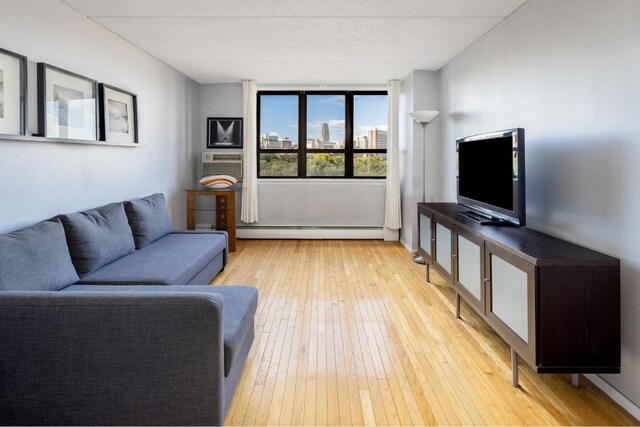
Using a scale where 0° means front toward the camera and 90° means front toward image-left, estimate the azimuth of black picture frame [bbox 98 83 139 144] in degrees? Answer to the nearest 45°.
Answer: approximately 315°

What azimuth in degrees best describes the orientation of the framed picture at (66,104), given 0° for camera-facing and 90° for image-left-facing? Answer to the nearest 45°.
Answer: approximately 315°

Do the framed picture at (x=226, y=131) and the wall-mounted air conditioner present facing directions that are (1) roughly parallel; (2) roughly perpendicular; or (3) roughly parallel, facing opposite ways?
roughly parallel

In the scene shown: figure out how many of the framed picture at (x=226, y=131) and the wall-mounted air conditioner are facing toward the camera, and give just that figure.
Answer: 2

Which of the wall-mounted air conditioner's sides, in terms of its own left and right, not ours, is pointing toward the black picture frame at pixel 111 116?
front

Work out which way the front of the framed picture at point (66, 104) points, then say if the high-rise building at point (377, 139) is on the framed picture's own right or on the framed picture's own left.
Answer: on the framed picture's own left

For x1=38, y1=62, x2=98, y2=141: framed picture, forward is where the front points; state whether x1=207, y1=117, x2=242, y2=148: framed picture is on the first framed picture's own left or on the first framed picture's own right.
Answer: on the first framed picture's own left

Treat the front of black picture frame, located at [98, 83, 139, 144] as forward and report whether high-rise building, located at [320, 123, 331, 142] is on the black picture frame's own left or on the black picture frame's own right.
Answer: on the black picture frame's own left

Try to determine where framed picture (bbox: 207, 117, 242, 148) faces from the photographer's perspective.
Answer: facing the viewer

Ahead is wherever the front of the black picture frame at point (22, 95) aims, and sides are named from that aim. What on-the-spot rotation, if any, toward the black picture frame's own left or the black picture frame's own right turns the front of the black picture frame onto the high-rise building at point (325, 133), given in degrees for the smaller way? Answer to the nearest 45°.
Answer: approximately 90° to the black picture frame's own left

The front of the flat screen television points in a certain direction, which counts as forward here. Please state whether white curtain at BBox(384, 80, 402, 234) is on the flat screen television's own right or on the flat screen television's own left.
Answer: on the flat screen television's own right

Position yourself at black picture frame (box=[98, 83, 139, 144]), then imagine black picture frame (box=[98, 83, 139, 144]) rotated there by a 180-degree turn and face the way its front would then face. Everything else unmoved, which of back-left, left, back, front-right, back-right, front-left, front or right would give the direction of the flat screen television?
back

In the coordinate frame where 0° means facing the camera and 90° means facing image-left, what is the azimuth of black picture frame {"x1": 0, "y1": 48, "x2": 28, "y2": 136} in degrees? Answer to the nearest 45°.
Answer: approximately 315°

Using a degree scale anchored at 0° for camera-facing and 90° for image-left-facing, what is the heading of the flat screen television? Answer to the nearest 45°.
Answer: approximately 45°
